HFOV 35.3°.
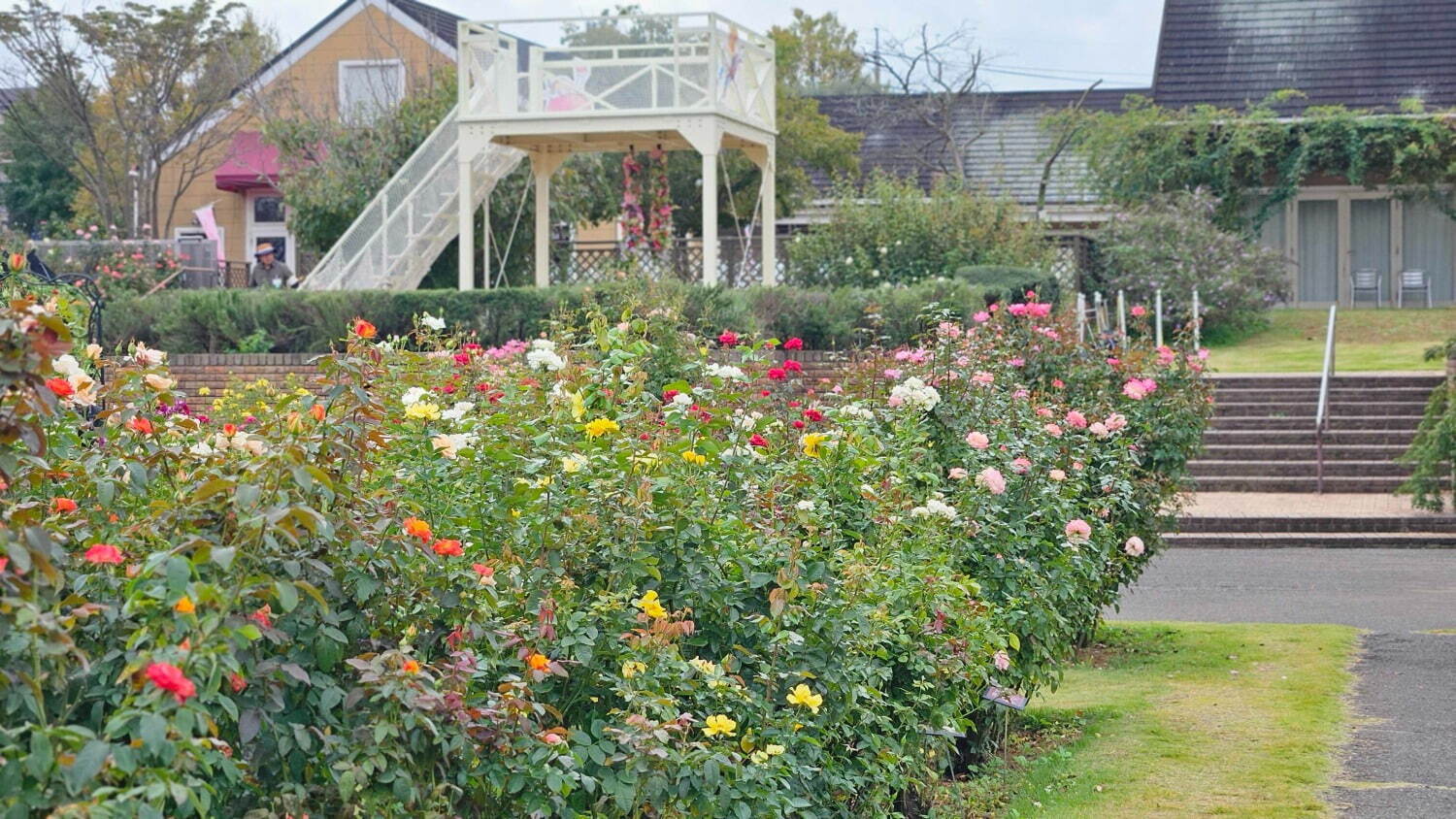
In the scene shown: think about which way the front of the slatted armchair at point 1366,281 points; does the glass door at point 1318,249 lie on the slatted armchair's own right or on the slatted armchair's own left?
on the slatted armchair's own right

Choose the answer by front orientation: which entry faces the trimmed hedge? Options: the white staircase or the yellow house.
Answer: the yellow house

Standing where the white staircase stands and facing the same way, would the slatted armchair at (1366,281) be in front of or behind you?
behind

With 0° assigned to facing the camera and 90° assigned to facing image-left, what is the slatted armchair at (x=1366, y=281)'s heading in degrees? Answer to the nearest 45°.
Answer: approximately 0°

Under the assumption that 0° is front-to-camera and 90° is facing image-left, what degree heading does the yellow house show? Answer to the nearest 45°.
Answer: approximately 0°

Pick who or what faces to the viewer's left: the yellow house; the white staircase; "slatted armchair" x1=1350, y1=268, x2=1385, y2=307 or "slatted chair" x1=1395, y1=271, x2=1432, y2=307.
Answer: the white staircase

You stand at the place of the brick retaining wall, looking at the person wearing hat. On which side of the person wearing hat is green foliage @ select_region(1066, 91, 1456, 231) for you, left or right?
right

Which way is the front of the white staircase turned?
to the viewer's left
